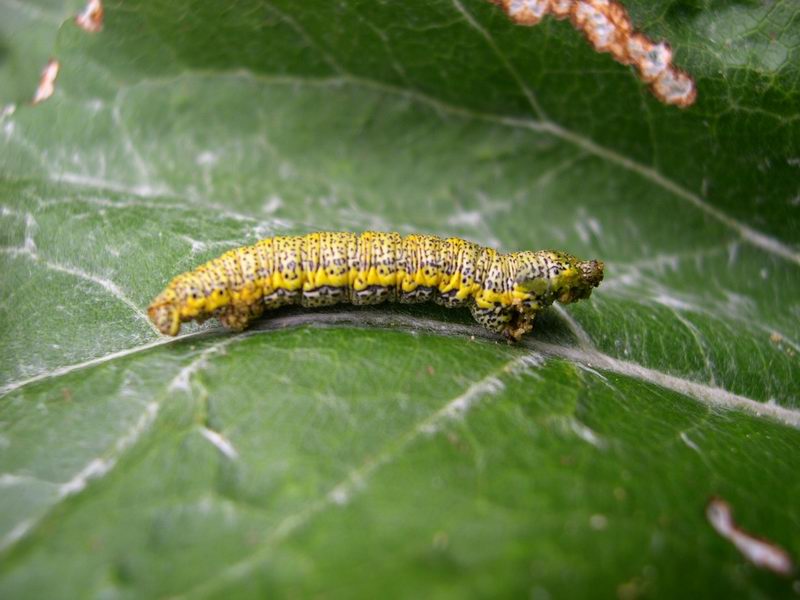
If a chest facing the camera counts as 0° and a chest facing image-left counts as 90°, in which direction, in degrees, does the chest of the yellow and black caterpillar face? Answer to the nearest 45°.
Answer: approximately 270°
